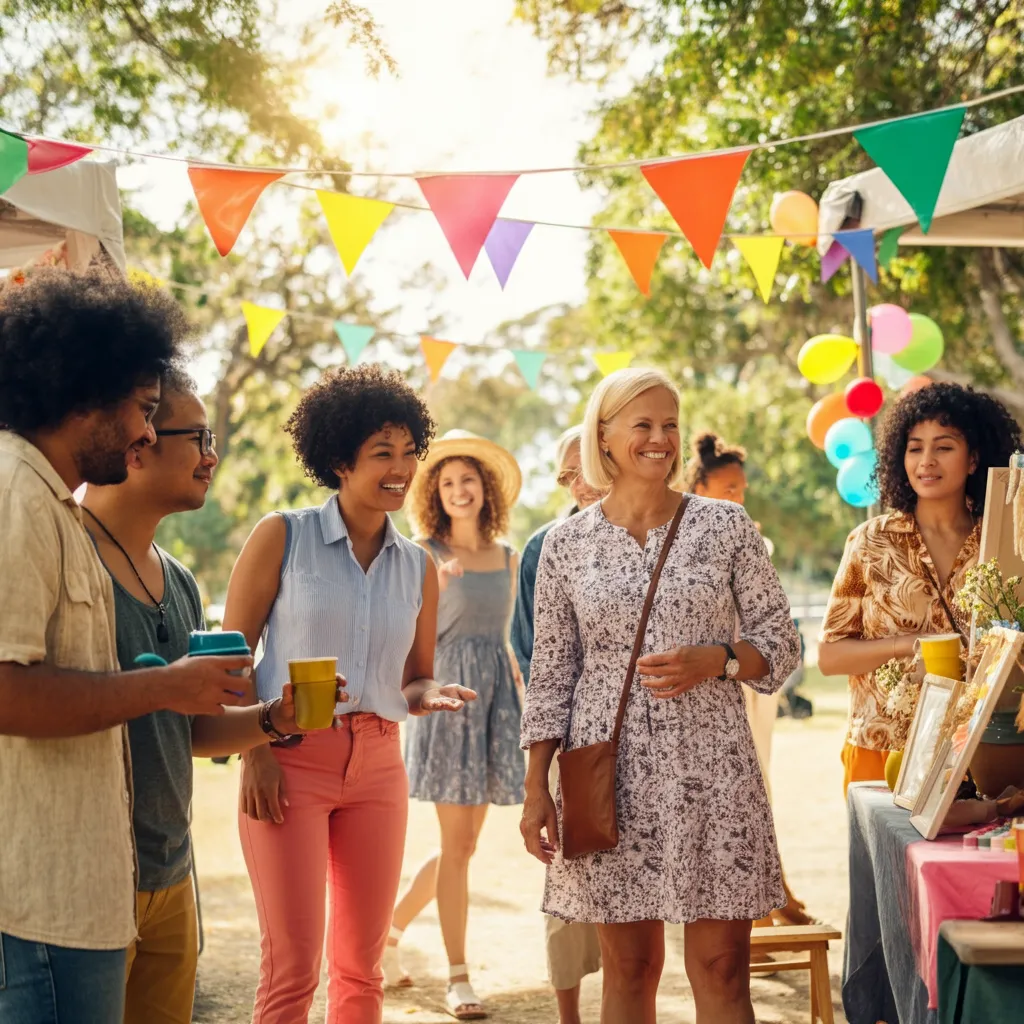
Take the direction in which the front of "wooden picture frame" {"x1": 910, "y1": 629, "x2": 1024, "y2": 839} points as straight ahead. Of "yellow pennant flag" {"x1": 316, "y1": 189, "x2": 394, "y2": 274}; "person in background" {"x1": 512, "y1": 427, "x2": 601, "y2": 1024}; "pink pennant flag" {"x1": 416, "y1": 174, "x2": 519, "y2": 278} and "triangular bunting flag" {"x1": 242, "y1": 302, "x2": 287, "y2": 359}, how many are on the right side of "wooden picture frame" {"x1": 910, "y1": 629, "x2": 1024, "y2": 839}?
4

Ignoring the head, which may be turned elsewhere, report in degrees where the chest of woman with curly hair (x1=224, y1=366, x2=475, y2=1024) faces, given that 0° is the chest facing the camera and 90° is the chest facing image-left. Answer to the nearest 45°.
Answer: approximately 315°

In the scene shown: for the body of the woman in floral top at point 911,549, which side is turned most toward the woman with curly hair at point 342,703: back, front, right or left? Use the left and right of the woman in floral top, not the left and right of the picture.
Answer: right

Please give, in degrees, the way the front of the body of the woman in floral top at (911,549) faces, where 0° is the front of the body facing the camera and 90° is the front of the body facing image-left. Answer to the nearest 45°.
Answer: approximately 315°

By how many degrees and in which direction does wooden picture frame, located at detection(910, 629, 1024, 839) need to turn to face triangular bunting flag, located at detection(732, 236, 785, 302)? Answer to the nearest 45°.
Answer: approximately 135° to its right

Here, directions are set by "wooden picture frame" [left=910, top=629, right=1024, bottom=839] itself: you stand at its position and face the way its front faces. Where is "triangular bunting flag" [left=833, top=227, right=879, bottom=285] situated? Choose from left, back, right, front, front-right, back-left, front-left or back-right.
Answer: back-right

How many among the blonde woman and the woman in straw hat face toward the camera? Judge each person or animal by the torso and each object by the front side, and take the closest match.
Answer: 2

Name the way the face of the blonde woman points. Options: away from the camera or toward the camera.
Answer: toward the camera

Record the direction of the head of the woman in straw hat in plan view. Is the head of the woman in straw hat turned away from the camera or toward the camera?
toward the camera

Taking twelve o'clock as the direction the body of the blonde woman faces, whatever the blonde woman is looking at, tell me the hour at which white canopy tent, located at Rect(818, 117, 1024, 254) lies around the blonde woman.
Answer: The white canopy tent is roughly at 7 o'clock from the blonde woman.

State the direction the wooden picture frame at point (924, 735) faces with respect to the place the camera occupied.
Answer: facing the viewer and to the left of the viewer

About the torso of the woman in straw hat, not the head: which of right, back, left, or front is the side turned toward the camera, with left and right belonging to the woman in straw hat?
front

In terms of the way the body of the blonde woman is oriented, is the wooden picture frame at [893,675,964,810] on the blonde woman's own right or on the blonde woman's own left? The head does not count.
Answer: on the blonde woman's own left

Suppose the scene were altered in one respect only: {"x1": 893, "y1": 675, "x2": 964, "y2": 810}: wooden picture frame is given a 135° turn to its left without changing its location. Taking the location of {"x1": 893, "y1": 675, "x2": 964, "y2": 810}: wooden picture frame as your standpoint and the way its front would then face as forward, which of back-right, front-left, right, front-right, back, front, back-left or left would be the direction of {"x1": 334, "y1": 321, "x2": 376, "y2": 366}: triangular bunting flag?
back-left
